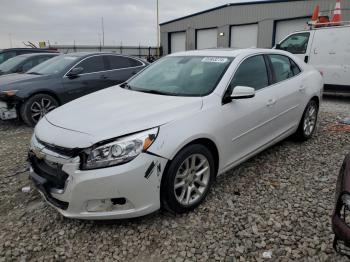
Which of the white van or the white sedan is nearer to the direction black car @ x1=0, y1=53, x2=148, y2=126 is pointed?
the white sedan

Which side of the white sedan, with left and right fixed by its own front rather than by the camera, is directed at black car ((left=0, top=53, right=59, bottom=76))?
right

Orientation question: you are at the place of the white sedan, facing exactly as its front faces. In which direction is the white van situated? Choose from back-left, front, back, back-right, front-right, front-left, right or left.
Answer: back

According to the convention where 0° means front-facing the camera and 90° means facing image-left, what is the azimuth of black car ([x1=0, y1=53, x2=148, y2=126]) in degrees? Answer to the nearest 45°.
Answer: approximately 45°

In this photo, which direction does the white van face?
to the viewer's left

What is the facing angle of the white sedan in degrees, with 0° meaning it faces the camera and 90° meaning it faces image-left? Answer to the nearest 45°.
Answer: approximately 45°

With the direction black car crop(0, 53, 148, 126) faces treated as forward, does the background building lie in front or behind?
behind

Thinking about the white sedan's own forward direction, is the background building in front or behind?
behind

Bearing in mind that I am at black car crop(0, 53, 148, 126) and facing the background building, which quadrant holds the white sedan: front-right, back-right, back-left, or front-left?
back-right
